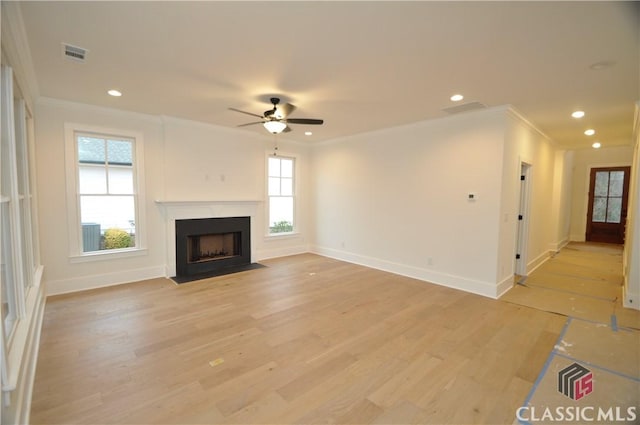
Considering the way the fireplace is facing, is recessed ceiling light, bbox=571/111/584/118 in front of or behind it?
in front

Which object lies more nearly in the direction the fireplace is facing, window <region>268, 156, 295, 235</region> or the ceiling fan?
the ceiling fan

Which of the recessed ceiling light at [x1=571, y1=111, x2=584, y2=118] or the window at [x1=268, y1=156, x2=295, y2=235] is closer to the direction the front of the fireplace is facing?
the recessed ceiling light

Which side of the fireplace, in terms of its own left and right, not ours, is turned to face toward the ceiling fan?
front

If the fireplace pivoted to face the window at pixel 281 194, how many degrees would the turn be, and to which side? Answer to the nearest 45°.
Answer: approximately 90° to its left

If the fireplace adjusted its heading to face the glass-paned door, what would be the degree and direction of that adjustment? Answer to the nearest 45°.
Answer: approximately 45° to its left

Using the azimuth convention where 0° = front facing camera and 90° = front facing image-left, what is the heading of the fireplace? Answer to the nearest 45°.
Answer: approximately 315°
